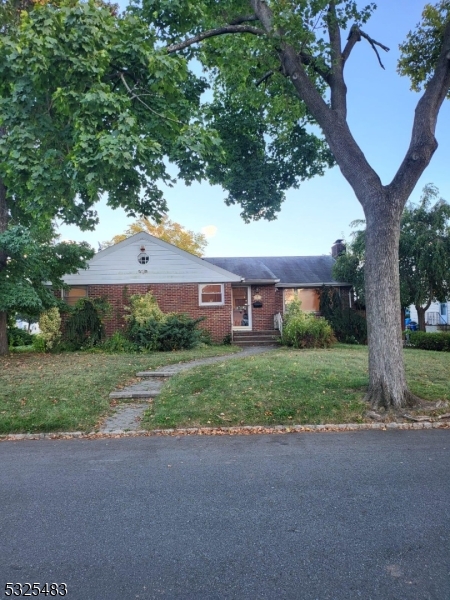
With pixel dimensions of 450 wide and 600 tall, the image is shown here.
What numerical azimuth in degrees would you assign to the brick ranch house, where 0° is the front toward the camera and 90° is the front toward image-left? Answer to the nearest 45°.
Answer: approximately 0°

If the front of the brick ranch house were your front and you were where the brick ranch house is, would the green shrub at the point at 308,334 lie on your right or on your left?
on your left

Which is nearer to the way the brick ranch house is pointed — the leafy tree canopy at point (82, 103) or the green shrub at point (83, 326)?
the leafy tree canopy

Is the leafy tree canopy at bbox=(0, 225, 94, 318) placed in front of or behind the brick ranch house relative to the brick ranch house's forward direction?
in front

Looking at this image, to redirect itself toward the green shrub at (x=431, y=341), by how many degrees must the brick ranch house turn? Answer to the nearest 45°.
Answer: approximately 90° to its left

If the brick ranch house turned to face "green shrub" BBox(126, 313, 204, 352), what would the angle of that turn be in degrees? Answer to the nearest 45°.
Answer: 0° — it already faces it

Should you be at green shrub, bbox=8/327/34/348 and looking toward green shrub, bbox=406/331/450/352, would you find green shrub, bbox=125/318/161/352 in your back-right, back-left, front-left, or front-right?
front-right

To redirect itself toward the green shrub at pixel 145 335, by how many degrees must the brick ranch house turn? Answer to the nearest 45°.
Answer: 0° — it already faces it

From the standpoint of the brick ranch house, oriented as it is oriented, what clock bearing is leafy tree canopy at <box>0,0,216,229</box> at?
The leafy tree canopy is roughly at 12 o'clock from the brick ranch house.

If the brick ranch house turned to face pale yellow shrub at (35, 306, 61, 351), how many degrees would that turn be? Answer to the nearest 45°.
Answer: approximately 45° to its right

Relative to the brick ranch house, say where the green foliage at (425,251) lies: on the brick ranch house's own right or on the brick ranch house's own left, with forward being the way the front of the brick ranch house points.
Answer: on the brick ranch house's own left

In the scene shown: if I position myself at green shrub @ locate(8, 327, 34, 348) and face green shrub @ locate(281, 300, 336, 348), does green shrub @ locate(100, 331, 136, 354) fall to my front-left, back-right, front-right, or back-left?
front-right
